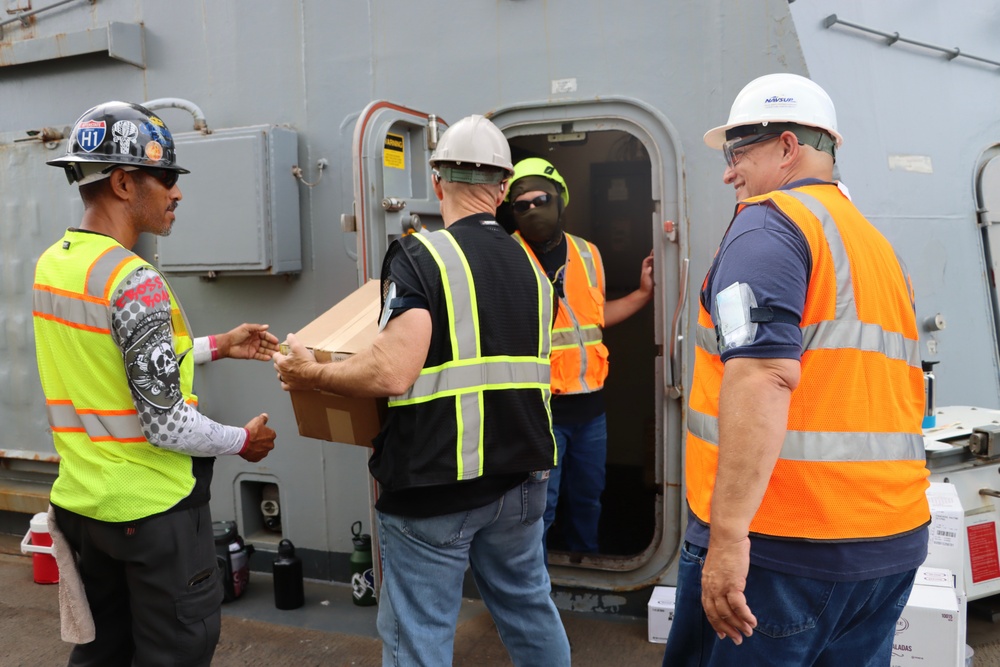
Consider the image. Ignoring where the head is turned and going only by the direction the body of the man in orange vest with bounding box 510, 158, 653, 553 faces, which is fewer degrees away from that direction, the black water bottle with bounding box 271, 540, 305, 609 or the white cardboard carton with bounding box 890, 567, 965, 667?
the white cardboard carton

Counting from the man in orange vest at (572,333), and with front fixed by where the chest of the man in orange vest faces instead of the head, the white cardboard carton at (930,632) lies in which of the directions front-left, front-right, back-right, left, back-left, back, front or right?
front-left

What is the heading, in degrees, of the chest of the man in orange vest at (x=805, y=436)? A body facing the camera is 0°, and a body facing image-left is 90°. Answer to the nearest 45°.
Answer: approximately 135°

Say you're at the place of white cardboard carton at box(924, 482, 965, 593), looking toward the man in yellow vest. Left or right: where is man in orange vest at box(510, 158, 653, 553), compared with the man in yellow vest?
right

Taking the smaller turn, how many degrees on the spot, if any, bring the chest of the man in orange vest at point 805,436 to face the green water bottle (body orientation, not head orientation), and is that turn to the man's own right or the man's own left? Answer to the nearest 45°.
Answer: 0° — they already face it

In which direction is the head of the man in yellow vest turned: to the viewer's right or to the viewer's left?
to the viewer's right

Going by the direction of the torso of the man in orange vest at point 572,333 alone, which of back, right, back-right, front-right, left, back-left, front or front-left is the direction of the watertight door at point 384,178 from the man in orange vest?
front-right

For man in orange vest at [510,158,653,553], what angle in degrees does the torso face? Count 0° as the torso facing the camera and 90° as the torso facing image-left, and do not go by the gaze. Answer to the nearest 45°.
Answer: approximately 0°

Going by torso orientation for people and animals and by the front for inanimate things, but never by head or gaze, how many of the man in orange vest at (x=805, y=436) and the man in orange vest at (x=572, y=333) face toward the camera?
1

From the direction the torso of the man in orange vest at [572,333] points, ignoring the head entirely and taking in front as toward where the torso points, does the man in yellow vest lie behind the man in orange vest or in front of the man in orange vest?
in front

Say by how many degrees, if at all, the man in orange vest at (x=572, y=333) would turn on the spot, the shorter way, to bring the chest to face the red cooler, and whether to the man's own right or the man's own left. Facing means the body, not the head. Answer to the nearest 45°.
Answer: approximately 90° to the man's own right
